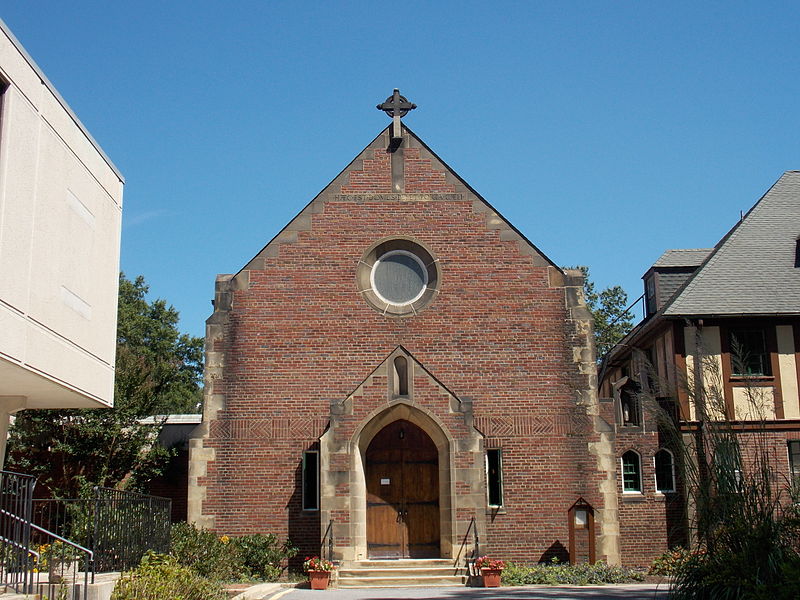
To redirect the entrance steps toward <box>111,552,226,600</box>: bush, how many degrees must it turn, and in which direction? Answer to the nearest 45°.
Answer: approximately 45° to its right

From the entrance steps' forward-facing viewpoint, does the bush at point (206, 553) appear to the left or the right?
on its right

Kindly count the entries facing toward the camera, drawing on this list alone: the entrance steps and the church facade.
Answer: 2

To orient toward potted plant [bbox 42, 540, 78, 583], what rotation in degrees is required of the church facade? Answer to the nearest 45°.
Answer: approximately 45° to its right

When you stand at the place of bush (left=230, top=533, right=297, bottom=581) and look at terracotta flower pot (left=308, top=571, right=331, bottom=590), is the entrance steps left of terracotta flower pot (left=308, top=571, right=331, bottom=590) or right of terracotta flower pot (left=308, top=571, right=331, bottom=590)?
left

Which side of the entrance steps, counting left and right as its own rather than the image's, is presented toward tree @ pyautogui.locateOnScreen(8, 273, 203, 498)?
right

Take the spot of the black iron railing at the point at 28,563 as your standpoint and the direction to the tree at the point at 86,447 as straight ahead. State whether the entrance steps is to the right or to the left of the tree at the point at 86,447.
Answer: right

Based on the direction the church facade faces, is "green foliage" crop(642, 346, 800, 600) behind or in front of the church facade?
in front

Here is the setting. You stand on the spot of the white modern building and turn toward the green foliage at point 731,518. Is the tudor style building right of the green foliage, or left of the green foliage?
left

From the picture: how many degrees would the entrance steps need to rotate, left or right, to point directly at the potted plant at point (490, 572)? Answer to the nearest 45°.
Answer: approximately 90° to its left

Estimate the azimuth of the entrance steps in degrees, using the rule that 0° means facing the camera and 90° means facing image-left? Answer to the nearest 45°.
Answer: approximately 0°

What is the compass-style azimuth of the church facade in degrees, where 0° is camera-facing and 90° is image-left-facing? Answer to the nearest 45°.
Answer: approximately 0°
